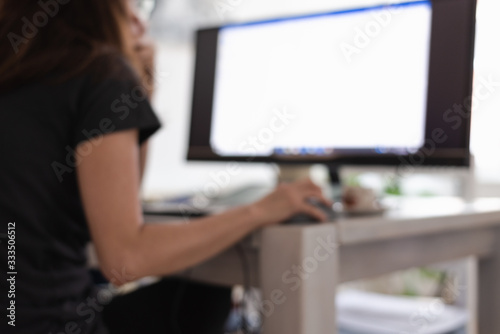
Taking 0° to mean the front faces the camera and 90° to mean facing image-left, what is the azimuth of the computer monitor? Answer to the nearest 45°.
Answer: approximately 45°

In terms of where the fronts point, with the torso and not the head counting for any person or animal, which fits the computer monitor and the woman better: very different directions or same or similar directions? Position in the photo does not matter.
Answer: very different directions

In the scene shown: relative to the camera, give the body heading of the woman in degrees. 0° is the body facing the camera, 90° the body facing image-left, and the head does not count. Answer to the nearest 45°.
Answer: approximately 225°

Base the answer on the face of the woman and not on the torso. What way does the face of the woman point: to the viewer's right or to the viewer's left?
to the viewer's right
